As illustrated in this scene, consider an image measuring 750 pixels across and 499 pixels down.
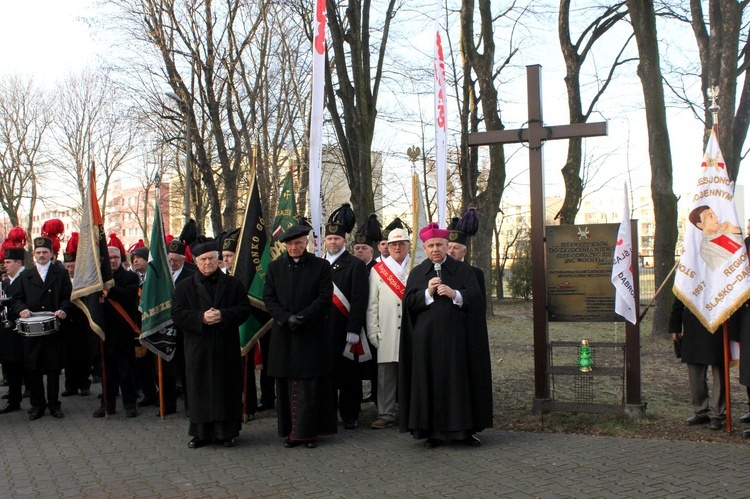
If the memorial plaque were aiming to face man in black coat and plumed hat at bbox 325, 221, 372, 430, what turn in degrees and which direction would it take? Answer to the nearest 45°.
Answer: approximately 90° to its right

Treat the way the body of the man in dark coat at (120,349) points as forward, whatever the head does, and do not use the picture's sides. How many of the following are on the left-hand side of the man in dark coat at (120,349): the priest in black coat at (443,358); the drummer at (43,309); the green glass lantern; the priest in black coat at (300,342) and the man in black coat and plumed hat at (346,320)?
4

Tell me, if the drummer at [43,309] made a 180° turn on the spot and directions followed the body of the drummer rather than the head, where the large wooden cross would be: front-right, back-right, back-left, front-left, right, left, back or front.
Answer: back-right

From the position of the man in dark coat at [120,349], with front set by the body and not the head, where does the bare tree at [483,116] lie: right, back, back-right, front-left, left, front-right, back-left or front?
back

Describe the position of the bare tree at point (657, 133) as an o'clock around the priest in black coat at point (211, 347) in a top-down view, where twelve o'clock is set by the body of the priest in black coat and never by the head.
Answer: The bare tree is roughly at 8 o'clock from the priest in black coat.

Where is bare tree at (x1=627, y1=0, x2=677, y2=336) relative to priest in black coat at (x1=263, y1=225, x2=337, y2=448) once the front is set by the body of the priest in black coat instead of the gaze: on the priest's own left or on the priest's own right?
on the priest's own left

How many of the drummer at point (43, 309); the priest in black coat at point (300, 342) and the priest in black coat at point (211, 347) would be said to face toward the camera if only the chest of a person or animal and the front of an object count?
3

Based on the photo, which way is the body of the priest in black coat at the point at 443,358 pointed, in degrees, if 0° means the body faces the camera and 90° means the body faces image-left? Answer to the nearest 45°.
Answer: approximately 0°

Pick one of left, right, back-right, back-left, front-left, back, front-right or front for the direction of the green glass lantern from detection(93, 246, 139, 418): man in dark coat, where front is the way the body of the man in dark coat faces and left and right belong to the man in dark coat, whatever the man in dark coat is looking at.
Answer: left

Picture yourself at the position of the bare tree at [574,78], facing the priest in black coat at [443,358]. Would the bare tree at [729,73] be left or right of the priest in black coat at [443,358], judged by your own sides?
left

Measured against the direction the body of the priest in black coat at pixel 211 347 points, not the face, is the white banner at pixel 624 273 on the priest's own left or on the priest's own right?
on the priest's own left

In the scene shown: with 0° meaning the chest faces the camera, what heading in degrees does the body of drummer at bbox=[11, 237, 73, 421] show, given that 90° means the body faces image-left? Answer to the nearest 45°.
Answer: approximately 0°

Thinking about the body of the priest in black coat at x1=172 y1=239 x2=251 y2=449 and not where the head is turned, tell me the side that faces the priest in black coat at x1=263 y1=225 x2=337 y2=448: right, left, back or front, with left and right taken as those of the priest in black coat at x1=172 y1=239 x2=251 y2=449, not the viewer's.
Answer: left
